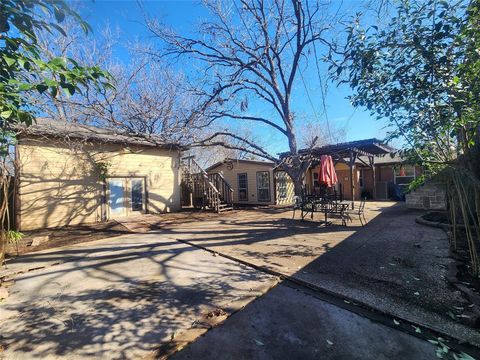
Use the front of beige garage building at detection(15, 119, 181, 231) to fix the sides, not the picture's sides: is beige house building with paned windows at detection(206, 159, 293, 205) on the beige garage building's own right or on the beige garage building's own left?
on the beige garage building's own left

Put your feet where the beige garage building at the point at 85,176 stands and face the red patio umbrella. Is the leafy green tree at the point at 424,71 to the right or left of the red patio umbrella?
right

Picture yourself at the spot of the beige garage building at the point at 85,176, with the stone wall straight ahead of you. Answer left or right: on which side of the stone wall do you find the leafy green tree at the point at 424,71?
right

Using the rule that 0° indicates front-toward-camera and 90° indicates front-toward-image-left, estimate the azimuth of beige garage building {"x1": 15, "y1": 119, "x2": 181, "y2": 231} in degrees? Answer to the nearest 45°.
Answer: approximately 315°
